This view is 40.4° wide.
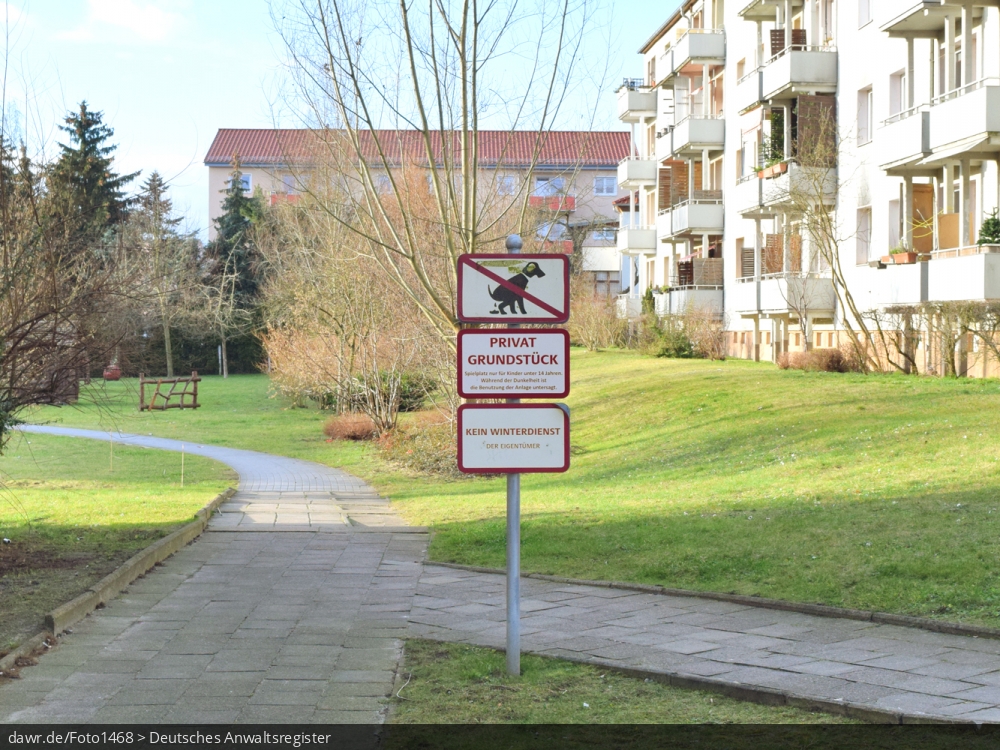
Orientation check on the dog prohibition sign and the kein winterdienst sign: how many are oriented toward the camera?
2

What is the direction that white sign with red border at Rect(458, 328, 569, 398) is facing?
toward the camera

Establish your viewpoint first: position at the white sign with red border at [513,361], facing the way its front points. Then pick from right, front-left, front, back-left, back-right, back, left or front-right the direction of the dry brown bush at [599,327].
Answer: back

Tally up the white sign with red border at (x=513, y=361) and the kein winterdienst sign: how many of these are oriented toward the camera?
2

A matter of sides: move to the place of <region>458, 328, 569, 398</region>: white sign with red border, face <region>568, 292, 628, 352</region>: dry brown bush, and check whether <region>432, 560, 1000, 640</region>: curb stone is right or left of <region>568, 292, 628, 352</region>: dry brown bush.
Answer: right

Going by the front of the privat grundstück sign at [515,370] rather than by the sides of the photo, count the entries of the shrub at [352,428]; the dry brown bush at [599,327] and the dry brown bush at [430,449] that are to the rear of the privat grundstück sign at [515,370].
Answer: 3

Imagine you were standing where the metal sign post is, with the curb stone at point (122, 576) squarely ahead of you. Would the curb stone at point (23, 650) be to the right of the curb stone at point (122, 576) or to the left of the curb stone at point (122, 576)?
left

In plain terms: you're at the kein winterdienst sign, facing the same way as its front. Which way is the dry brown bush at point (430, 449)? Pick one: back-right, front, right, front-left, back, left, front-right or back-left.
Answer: back

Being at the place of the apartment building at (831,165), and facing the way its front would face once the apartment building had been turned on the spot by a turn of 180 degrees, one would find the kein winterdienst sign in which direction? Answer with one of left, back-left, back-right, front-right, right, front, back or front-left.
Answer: back-right

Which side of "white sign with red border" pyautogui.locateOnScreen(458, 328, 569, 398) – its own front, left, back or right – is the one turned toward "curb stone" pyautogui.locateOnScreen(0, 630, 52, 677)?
right

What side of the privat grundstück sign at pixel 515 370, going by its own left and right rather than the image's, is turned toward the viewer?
front

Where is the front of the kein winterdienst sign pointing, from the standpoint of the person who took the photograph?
facing the viewer
